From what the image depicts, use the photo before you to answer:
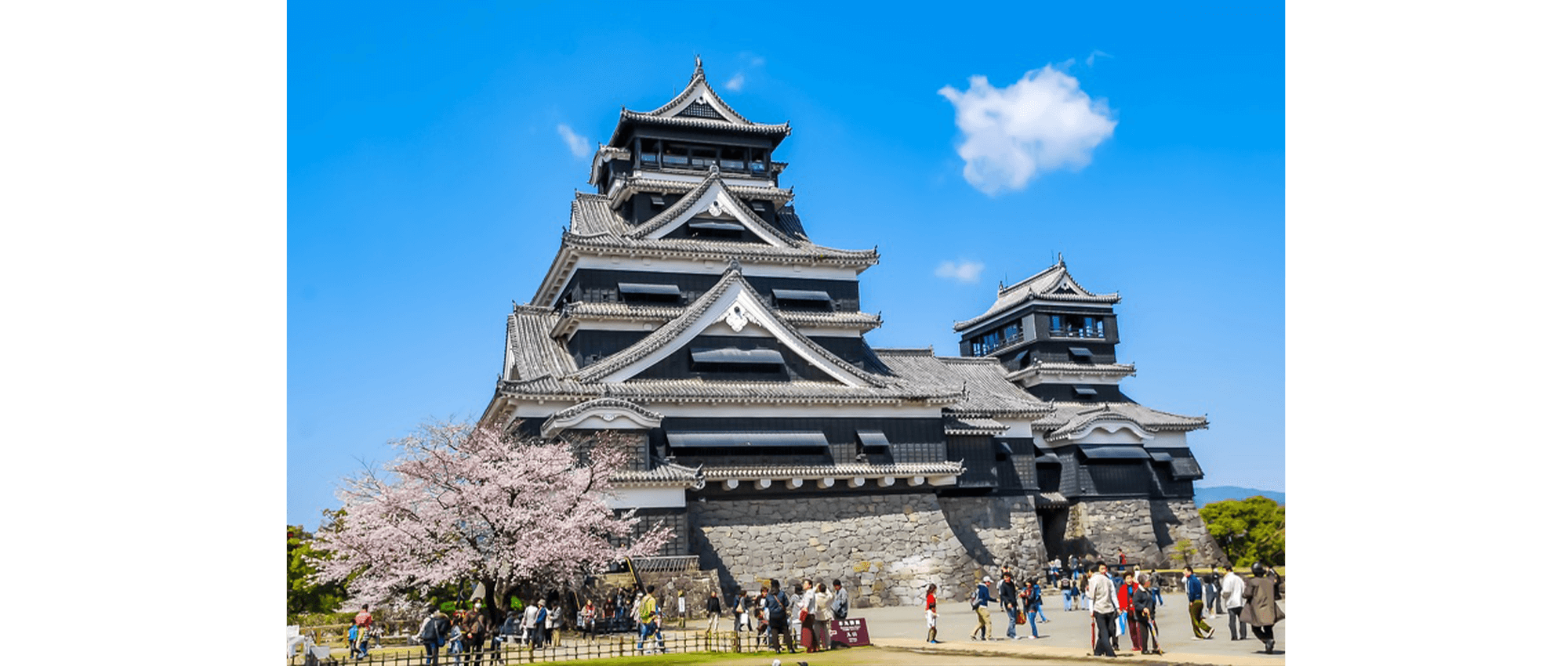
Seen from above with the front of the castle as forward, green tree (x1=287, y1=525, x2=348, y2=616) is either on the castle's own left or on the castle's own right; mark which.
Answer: on the castle's own right

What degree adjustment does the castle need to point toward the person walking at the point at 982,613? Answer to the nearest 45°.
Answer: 0° — it already faces them

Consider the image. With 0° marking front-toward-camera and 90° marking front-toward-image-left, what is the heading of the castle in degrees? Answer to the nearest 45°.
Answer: approximately 0°
